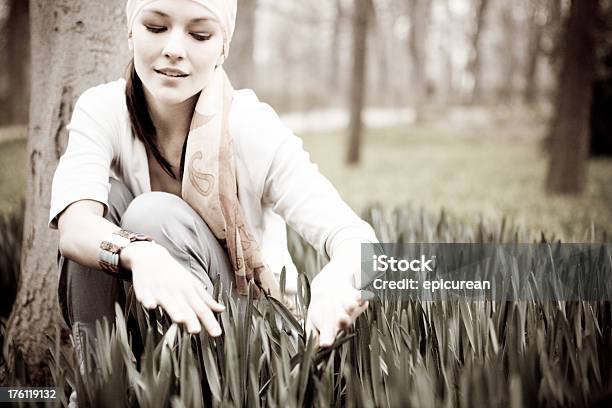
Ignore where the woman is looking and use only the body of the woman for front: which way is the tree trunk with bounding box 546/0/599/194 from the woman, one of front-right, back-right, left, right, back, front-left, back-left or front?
back-left

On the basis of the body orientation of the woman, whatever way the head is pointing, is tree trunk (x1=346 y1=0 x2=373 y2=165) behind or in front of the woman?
behind

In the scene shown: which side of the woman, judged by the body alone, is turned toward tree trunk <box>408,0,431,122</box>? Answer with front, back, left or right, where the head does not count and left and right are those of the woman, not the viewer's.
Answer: back

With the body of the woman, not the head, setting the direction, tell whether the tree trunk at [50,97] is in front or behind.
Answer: behind

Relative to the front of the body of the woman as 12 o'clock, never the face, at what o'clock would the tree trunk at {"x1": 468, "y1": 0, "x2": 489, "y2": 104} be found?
The tree trunk is roughly at 7 o'clock from the woman.

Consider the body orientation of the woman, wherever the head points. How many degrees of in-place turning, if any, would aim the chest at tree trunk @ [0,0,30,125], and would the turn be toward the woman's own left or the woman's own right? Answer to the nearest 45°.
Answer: approximately 180°

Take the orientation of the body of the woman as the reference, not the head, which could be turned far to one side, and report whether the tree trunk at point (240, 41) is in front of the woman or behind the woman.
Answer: behind

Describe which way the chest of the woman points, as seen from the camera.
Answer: toward the camera
